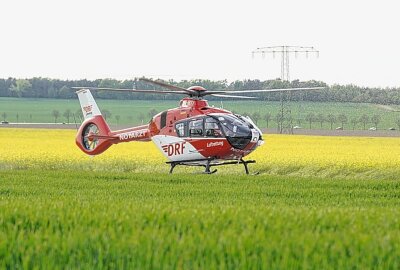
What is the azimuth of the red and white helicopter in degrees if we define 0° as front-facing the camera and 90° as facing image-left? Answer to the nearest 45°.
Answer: approximately 315°
